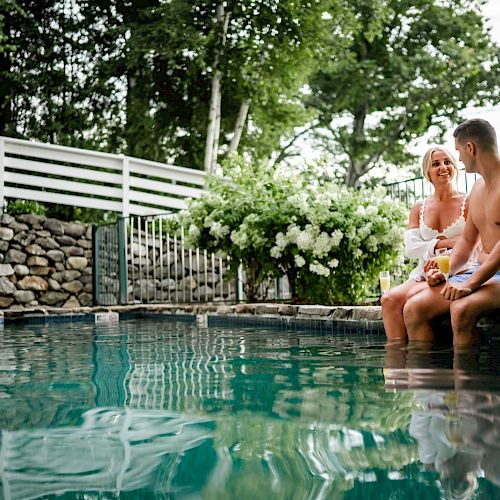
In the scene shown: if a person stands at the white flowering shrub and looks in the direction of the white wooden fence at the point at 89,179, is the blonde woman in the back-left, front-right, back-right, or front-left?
back-left

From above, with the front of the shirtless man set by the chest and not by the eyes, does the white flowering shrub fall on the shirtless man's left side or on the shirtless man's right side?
on the shirtless man's right side

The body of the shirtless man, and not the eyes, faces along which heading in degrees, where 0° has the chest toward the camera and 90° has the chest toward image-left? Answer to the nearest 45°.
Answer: approximately 45°

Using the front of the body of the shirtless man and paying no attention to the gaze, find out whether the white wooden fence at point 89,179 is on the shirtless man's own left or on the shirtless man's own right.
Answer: on the shirtless man's own right

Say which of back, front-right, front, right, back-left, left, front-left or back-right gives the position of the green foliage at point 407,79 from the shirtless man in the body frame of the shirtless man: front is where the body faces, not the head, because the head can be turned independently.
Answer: back-right

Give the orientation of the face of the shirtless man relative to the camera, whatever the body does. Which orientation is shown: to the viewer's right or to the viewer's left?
to the viewer's left
